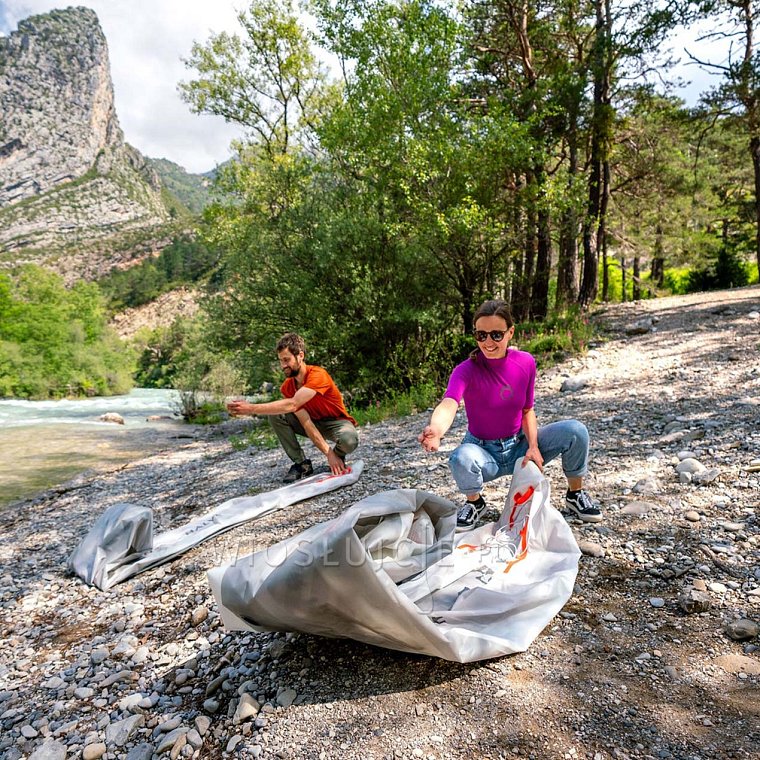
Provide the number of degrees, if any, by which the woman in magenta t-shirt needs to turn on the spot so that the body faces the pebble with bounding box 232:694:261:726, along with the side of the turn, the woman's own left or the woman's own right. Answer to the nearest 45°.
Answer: approximately 45° to the woman's own right

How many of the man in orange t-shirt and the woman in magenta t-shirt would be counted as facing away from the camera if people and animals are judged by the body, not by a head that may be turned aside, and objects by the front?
0

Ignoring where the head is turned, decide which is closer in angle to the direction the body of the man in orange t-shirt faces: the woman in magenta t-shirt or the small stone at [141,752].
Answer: the small stone

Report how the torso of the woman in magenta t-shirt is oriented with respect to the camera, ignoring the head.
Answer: toward the camera

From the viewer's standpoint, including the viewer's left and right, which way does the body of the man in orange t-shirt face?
facing the viewer and to the left of the viewer

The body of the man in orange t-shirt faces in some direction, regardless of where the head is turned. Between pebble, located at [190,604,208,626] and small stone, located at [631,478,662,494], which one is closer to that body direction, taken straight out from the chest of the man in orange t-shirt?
the pebble

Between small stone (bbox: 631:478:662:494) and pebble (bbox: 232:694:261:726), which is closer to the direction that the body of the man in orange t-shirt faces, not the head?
the pebble

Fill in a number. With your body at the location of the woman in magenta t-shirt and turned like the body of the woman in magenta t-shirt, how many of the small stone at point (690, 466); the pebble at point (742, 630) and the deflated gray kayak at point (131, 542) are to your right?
1

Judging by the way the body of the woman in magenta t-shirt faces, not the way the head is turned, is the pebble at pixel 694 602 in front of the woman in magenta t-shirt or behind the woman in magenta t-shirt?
in front

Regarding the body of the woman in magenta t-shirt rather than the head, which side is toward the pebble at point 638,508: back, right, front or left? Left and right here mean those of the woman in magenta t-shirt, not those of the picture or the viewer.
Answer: left

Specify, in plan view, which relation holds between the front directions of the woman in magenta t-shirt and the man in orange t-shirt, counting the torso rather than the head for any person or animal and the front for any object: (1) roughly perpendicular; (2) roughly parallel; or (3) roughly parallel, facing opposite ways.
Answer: roughly perpendicular

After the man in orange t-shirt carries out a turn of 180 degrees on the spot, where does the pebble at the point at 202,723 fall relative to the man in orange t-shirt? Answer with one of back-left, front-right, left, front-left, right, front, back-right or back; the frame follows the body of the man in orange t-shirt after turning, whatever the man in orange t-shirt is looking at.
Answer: back-right

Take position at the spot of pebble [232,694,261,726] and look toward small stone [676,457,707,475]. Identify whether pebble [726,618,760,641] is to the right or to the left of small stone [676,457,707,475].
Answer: right

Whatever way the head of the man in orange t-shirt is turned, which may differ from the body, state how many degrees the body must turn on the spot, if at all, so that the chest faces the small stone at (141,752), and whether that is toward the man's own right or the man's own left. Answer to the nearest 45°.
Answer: approximately 45° to the man's own left

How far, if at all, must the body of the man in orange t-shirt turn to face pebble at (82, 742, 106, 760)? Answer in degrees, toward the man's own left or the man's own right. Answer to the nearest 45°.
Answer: approximately 45° to the man's own left

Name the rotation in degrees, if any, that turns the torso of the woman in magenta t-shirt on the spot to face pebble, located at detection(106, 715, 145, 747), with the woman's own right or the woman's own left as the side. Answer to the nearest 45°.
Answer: approximately 45° to the woman's own right
